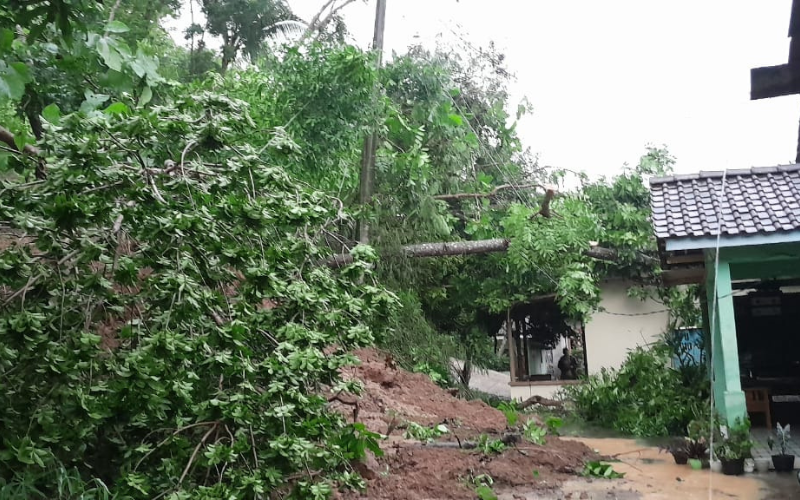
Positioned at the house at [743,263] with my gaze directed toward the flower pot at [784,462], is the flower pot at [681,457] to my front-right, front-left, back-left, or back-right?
front-right

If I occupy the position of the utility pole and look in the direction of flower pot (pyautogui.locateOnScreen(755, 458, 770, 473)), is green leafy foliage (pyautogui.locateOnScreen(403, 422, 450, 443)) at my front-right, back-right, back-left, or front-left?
front-right

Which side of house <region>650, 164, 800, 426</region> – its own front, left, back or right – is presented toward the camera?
front

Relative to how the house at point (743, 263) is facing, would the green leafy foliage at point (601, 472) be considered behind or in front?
in front

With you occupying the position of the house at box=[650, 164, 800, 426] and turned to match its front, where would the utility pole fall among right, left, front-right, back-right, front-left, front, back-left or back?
right

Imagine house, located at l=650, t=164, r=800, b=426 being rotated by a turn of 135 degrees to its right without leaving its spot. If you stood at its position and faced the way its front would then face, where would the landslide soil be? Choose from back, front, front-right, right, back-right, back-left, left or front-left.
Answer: left
